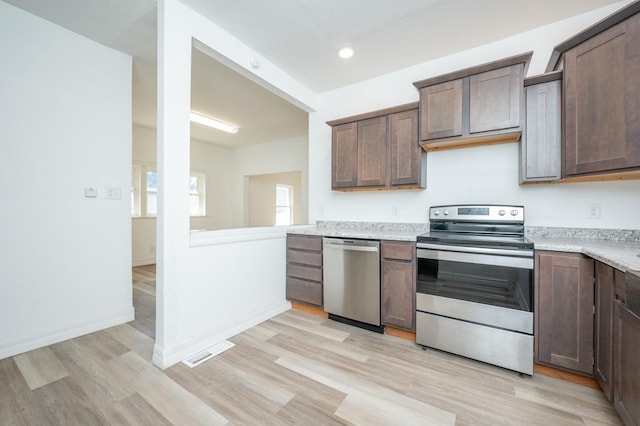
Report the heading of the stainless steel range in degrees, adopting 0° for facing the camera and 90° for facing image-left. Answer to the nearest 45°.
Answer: approximately 0°

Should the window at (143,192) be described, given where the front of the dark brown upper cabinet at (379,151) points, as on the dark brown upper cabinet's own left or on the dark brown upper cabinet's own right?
on the dark brown upper cabinet's own right

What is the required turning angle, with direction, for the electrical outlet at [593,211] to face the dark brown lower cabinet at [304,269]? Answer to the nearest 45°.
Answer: approximately 45° to its right

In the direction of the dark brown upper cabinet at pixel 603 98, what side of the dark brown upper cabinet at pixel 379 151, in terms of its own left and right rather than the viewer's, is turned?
left

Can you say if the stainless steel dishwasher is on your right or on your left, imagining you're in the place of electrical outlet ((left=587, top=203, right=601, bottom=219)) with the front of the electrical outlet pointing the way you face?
on your right
